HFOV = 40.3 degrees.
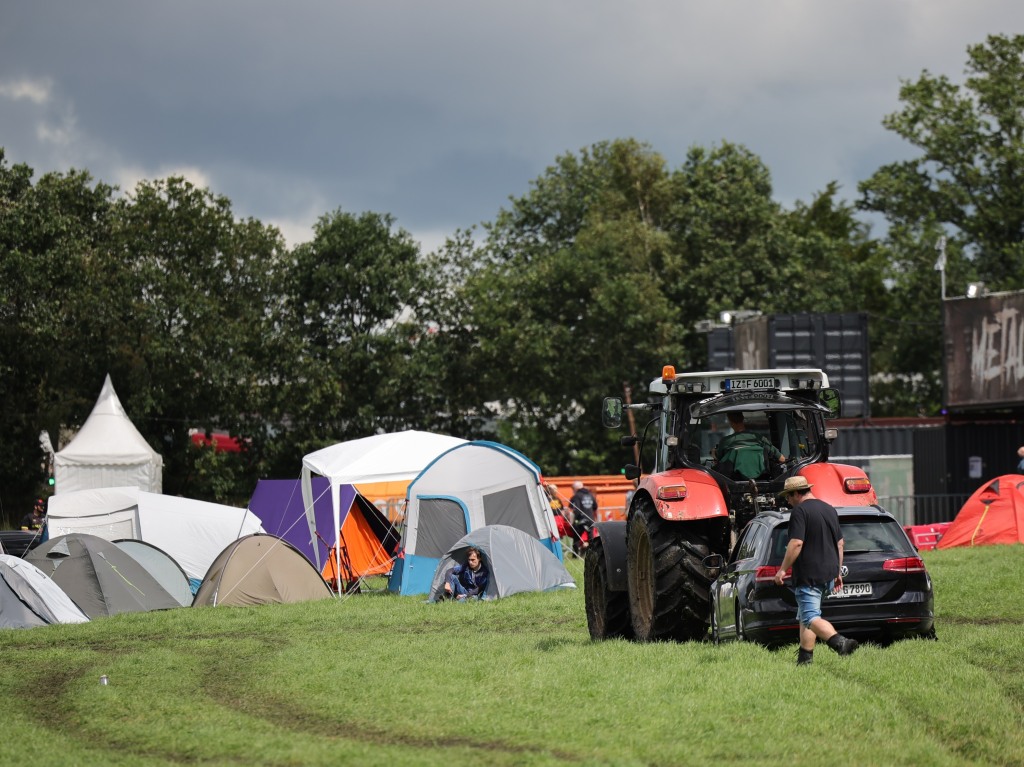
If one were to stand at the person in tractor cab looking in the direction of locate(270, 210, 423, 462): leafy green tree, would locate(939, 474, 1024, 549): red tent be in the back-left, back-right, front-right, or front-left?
front-right

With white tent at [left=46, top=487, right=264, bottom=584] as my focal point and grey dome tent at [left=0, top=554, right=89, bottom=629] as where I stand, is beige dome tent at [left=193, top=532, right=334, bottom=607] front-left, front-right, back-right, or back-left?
front-right

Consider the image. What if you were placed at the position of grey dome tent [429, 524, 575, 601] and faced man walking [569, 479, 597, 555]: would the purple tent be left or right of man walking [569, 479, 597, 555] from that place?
left

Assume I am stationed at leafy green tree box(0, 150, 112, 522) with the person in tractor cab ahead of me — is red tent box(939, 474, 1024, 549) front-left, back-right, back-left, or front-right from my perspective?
front-left

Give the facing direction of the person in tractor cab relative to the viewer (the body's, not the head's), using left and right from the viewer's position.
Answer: facing away from the viewer

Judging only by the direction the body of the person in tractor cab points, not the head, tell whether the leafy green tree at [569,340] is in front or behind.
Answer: in front

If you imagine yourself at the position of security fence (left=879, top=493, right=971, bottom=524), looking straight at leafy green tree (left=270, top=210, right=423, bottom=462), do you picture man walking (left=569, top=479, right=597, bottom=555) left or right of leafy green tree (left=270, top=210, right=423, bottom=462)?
left

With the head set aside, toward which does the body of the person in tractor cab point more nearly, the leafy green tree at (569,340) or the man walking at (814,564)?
the leafy green tree

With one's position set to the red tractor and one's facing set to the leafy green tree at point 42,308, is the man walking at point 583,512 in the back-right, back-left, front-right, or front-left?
front-right

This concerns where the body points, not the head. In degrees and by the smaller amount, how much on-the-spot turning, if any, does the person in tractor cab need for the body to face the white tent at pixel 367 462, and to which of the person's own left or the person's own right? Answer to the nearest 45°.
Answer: approximately 45° to the person's own left

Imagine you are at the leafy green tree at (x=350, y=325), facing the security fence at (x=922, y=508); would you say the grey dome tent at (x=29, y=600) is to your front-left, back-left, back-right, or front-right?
front-right

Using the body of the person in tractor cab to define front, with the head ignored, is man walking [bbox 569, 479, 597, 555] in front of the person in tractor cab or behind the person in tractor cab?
in front
